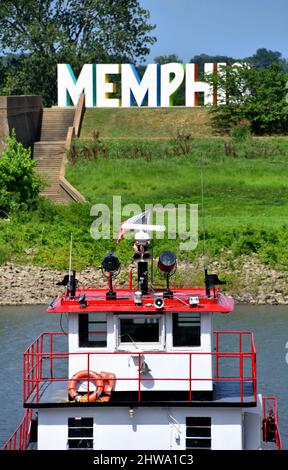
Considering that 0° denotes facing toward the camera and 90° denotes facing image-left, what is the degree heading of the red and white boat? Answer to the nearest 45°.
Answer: approximately 0°

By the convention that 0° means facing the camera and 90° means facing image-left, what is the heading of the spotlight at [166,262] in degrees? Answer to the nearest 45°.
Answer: approximately 0°
